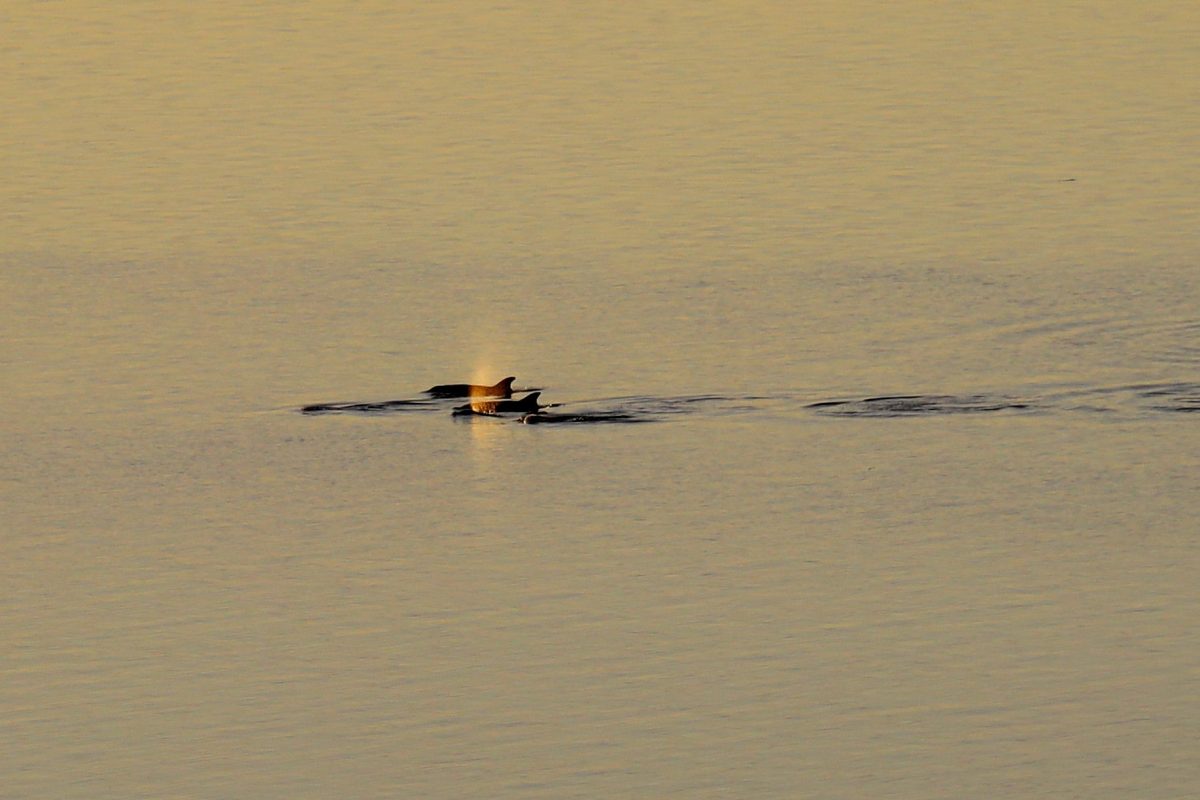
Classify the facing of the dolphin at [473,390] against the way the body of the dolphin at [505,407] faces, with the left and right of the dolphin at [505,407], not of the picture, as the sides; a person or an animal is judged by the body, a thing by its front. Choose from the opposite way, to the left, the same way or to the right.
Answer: the same way

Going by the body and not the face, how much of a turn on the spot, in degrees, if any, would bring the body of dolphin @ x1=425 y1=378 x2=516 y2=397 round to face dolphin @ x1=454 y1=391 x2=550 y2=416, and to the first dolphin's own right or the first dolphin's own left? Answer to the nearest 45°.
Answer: approximately 135° to the first dolphin's own left

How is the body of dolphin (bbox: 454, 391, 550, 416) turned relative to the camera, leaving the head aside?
to the viewer's left

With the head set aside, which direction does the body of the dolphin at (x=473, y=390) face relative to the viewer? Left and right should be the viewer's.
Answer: facing to the left of the viewer

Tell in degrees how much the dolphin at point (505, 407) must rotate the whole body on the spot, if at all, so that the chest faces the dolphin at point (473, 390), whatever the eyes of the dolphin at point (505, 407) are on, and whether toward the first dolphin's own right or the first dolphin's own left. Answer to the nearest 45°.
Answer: approximately 45° to the first dolphin's own right

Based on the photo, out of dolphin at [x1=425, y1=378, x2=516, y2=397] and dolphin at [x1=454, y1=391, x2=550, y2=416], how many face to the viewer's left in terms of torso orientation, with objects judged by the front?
2
